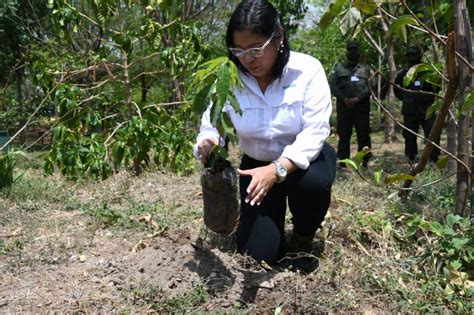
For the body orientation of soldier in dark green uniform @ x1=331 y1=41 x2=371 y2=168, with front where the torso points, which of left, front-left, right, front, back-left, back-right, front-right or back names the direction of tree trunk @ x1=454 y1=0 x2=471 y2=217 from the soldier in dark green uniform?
front

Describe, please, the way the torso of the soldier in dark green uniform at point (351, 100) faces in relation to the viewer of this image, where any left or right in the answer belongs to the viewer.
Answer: facing the viewer

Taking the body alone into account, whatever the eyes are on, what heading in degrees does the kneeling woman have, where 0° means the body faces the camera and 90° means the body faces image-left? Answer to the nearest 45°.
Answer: approximately 45°

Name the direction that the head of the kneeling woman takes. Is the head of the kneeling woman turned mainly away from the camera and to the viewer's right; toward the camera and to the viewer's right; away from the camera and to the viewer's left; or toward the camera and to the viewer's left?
toward the camera and to the viewer's left
